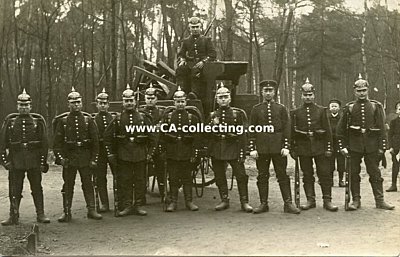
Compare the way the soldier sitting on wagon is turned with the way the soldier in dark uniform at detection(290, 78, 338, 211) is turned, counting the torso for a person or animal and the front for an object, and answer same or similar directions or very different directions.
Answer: same or similar directions

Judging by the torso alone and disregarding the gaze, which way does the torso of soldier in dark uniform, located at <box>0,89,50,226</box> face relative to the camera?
toward the camera

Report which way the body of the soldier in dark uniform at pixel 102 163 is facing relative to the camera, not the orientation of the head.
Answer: toward the camera

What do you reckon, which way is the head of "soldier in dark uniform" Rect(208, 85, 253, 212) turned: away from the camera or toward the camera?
toward the camera

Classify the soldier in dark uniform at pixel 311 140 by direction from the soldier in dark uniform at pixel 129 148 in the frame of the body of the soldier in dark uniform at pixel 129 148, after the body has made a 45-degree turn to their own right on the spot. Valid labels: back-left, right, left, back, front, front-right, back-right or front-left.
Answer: back-left

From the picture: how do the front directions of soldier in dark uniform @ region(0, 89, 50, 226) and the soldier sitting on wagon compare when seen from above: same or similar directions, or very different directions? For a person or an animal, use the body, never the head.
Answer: same or similar directions

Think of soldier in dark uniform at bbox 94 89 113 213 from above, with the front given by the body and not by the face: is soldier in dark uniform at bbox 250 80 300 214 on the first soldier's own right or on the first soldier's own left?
on the first soldier's own left

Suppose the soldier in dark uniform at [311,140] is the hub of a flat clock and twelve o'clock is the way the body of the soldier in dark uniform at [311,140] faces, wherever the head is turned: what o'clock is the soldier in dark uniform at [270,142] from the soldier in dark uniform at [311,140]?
the soldier in dark uniform at [270,142] is roughly at 2 o'clock from the soldier in dark uniform at [311,140].

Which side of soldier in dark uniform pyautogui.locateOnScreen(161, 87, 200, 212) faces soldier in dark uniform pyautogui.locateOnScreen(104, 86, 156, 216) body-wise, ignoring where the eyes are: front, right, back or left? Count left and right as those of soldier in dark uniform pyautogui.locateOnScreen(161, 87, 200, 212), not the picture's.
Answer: right

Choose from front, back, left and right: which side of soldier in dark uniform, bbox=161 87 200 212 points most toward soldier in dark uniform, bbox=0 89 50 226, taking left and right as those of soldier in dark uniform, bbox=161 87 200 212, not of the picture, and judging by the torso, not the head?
right

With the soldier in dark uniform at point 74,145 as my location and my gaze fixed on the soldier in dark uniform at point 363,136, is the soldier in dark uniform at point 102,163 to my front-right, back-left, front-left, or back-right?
front-left

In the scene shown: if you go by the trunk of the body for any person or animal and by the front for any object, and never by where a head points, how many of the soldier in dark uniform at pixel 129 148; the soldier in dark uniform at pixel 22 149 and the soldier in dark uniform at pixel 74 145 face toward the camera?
3

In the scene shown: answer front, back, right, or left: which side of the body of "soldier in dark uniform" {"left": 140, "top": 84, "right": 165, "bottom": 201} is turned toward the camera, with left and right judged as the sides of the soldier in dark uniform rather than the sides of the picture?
front
